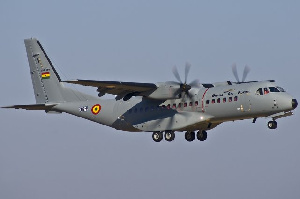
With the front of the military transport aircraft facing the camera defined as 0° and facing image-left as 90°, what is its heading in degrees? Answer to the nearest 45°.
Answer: approximately 315°
